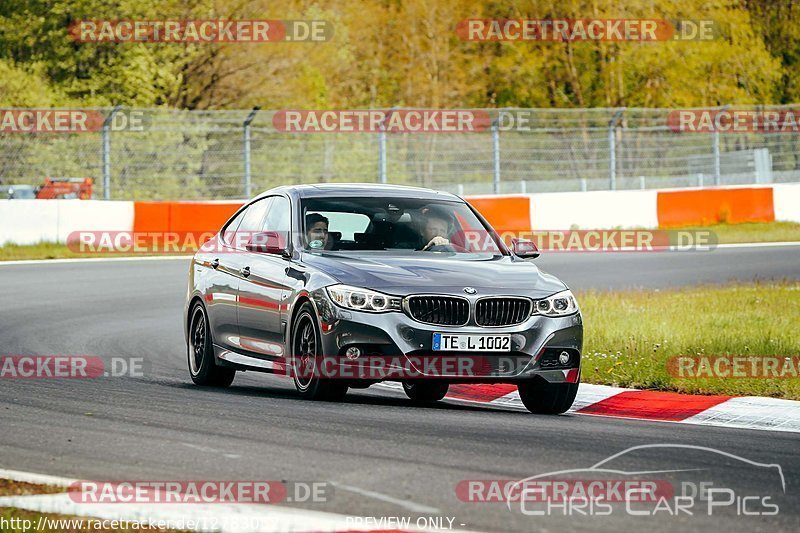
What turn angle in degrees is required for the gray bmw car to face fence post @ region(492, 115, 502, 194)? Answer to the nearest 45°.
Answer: approximately 135° to its left

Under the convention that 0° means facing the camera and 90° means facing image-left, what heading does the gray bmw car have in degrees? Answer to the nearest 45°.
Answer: approximately 315°

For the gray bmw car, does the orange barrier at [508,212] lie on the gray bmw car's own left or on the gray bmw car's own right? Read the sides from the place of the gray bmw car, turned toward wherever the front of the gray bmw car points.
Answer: on the gray bmw car's own left
